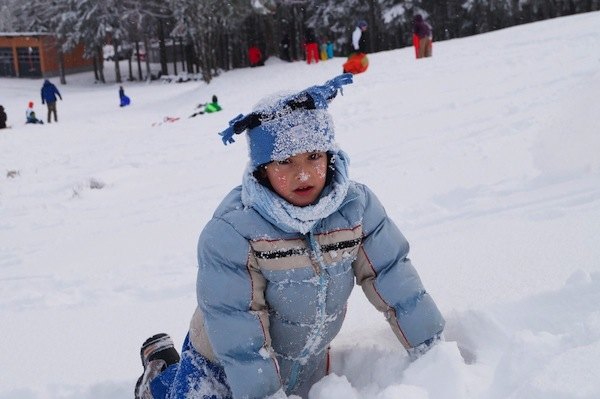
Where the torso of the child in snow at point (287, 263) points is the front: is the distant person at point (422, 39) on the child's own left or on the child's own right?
on the child's own left

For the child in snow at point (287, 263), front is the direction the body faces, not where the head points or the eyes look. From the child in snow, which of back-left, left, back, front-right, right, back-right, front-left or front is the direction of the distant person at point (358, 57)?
back-left

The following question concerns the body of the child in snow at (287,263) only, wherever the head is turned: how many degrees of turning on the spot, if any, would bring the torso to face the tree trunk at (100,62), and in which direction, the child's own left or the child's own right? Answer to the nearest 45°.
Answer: approximately 135° to the child's own left

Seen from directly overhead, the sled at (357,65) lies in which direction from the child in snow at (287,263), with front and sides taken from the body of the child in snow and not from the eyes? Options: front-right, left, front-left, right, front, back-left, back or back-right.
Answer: back-left

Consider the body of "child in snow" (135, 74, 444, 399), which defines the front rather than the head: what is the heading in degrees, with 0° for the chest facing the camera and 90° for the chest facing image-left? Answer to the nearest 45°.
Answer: approximately 315°

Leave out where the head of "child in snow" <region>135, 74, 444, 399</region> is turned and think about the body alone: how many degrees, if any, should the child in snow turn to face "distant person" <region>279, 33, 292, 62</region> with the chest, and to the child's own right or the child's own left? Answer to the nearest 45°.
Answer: approximately 135° to the child's own left

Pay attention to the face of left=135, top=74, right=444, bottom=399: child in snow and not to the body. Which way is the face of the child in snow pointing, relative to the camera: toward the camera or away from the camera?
toward the camera

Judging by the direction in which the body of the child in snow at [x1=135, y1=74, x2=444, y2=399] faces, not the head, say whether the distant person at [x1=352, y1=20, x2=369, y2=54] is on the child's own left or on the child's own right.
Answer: on the child's own left

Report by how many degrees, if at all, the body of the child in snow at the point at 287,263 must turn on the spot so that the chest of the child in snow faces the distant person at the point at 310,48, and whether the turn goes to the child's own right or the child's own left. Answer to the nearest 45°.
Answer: approximately 135° to the child's own left
